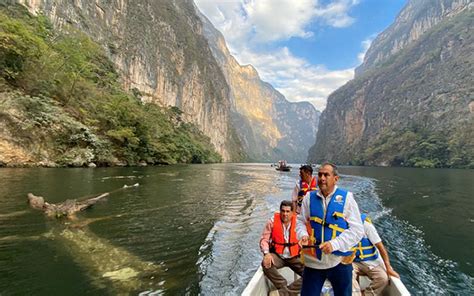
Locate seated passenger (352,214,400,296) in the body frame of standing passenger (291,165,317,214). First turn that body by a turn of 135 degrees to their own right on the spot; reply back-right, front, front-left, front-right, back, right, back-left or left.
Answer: back-right

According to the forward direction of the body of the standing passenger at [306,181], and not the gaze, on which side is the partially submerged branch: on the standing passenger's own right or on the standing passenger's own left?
on the standing passenger's own right

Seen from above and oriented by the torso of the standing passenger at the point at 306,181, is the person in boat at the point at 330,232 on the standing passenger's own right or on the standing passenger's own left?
on the standing passenger's own left

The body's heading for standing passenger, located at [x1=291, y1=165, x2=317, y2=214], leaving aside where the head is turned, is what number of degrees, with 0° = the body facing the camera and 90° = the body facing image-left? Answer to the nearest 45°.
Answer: approximately 45°

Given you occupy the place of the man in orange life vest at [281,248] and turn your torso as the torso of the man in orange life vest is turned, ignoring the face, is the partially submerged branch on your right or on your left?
on your right

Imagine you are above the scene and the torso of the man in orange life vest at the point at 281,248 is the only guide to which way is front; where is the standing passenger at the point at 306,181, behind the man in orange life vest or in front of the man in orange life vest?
behind
